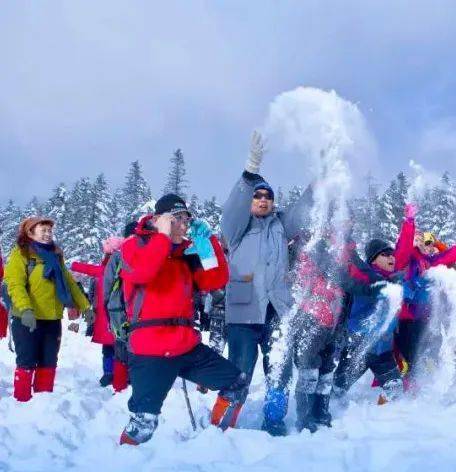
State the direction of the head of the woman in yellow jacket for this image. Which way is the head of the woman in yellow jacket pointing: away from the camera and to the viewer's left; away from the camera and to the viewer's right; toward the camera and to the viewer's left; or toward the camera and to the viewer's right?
toward the camera and to the viewer's right

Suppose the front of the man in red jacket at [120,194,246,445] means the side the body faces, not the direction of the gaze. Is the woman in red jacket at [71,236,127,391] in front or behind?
behind

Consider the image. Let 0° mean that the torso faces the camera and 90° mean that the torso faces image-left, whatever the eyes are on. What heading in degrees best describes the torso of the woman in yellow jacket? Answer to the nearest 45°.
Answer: approximately 315°

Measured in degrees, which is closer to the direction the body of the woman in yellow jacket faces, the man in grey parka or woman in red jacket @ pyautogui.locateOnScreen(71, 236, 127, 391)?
the man in grey parka

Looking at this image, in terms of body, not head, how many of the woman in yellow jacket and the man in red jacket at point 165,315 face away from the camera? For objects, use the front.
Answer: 0

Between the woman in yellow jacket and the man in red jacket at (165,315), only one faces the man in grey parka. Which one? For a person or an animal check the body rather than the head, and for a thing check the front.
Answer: the woman in yellow jacket
